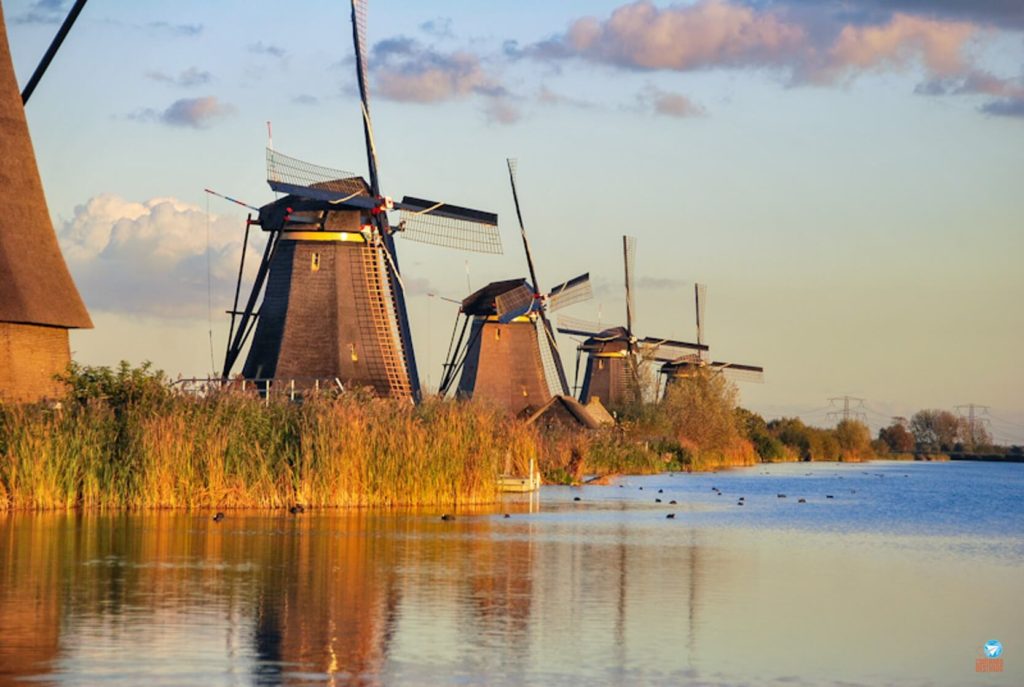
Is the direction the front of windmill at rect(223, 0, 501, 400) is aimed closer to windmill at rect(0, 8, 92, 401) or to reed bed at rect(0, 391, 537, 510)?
the reed bed

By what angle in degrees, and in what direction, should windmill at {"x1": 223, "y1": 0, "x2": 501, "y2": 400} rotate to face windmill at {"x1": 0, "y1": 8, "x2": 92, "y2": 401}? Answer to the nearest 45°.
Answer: approximately 90° to its right

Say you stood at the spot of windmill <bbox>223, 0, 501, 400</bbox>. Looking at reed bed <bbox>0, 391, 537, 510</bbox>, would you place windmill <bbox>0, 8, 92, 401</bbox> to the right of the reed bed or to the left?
right

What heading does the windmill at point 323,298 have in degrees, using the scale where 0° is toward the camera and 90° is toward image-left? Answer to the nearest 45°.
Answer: approximately 315°

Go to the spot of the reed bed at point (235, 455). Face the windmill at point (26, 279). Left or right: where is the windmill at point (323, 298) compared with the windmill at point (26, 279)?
right
